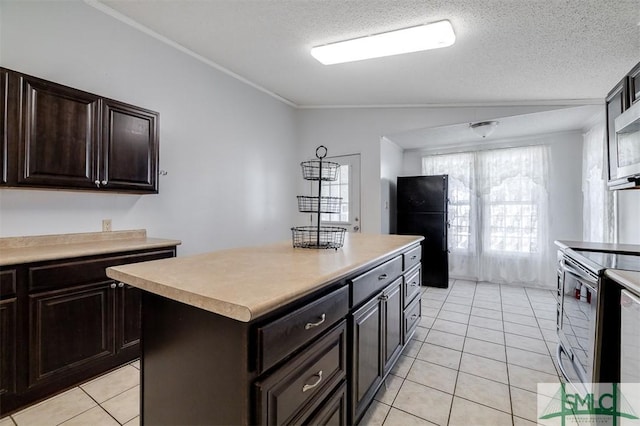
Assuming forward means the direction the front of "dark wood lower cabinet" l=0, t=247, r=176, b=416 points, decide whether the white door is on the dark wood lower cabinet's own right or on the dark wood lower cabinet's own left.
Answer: on the dark wood lower cabinet's own left

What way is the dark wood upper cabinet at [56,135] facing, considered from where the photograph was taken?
facing the viewer and to the right of the viewer

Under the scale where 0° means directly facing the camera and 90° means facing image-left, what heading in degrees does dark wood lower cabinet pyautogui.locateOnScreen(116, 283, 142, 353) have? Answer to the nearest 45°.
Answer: approximately 315°

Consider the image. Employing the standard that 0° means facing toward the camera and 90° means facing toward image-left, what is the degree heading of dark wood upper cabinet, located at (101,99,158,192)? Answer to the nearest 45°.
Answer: approximately 315°

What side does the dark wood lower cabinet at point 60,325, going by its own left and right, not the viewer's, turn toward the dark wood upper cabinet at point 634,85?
front

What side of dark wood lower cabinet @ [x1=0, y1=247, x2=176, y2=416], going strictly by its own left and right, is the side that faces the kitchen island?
front

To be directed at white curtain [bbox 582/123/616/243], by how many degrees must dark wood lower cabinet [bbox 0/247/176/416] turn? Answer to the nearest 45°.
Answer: approximately 45° to its left

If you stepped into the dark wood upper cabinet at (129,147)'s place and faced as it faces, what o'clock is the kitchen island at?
The kitchen island is roughly at 1 o'clock from the dark wood upper cabinet.

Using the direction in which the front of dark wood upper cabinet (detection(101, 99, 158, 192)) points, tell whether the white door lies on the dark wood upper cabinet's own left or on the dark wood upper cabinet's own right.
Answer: on the dark wood upper cabinet's own left

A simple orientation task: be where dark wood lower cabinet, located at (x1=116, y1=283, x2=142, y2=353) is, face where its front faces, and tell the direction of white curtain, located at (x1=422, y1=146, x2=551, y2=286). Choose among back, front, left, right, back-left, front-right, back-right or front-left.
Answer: front-left

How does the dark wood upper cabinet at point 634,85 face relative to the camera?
to the viewer's left
